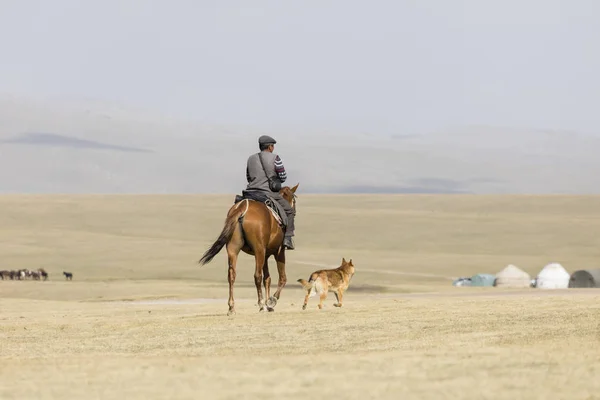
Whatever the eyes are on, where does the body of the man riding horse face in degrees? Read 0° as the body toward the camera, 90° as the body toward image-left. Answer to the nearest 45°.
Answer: approximately 225°

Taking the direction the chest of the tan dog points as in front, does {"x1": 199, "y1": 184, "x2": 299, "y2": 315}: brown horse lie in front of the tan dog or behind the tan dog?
behind

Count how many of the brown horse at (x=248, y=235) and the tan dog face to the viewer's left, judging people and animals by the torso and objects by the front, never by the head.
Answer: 0

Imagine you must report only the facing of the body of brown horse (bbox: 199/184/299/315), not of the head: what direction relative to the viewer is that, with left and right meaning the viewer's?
facing away from the viewer and to the right of the viewer

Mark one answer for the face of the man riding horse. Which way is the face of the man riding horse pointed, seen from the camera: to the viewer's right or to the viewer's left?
to the viewer's right

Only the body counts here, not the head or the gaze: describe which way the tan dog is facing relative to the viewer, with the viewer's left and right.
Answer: facing away from the viewer and to the right of the viewer
